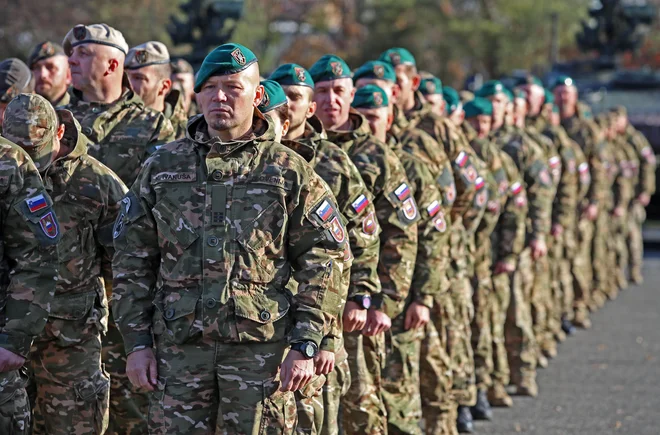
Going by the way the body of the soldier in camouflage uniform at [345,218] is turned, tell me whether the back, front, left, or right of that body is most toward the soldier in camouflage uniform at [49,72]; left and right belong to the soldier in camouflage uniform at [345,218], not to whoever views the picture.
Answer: right

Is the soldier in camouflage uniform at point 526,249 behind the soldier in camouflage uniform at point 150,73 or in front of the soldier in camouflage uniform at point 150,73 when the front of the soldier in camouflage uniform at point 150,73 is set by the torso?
behind

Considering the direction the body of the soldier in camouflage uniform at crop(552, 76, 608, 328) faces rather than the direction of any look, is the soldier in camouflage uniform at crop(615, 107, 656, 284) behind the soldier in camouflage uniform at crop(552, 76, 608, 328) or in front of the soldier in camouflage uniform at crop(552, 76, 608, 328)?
behind

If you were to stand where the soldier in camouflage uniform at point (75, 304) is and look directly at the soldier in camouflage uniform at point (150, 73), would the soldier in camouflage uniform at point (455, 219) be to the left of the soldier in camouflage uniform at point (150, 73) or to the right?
right

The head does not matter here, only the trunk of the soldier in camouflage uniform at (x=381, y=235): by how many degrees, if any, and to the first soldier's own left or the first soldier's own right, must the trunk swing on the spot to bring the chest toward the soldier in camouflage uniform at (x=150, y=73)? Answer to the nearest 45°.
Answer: approximately 90° to the first soldier's own right

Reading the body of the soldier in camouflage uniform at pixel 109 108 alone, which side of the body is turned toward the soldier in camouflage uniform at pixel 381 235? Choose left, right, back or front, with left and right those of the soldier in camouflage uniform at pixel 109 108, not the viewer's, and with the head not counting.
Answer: left
